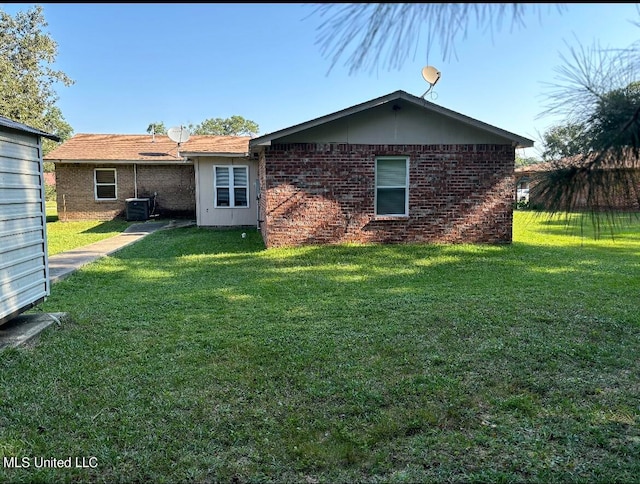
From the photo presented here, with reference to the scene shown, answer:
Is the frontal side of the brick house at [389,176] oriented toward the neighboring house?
no

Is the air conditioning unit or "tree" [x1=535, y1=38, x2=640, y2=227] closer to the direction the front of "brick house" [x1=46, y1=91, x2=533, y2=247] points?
the air conditioning unit

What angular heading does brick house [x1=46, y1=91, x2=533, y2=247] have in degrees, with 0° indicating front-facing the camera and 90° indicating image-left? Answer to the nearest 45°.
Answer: approximately 180°

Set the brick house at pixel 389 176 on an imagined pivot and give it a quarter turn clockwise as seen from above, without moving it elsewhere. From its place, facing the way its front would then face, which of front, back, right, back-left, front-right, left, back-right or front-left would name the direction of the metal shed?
back-right
